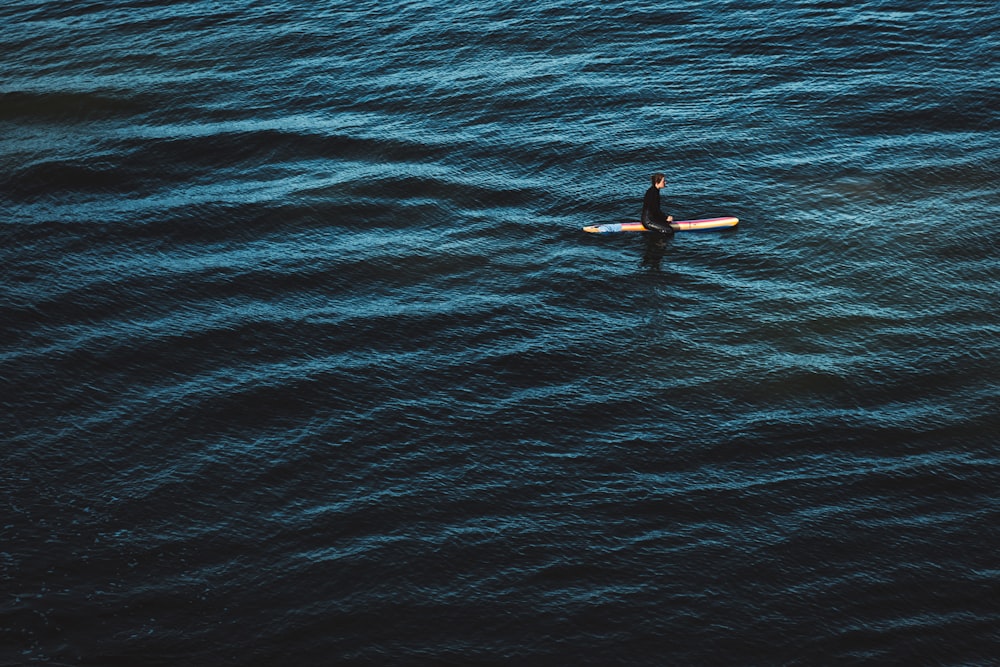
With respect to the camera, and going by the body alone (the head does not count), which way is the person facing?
to the viewer's right
